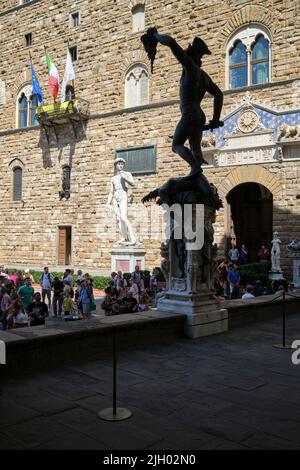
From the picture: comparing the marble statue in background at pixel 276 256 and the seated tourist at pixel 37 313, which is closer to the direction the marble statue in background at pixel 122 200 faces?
the seated tourist

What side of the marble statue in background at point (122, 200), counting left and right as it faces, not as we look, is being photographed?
front

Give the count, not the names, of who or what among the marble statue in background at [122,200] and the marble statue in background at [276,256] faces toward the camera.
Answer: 2

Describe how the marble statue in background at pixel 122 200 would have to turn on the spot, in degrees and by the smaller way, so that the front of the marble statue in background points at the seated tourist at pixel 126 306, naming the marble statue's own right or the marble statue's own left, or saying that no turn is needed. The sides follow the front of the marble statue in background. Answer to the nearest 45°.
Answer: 0° — it already faces them

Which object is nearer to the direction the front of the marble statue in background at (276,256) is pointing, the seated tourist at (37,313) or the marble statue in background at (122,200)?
the seated tourist

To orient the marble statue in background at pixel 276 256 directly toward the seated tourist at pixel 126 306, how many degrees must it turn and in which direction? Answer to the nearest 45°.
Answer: approximately 45° to its right

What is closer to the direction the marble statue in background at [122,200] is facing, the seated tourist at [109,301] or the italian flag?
the seated tourist

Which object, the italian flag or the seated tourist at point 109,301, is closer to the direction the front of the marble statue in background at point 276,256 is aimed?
the seated tourist

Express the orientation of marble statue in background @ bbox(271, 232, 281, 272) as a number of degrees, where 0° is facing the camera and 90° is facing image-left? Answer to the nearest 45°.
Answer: approximately 0°

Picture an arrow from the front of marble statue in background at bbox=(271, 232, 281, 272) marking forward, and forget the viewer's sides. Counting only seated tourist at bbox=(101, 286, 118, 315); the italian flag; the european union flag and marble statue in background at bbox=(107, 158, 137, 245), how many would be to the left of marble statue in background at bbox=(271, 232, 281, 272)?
0

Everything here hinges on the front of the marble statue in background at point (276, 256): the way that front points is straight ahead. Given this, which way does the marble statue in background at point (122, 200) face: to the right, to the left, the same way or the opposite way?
the same way

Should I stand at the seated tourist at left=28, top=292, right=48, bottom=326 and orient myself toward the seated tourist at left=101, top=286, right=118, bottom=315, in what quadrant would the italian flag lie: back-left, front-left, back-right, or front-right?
front-left

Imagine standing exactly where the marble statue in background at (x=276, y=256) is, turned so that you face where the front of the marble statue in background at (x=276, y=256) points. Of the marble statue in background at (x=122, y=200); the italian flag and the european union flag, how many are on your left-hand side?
0

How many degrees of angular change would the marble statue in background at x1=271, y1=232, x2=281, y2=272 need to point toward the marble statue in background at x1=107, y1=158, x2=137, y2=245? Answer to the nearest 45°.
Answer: approximately 90° to its right
